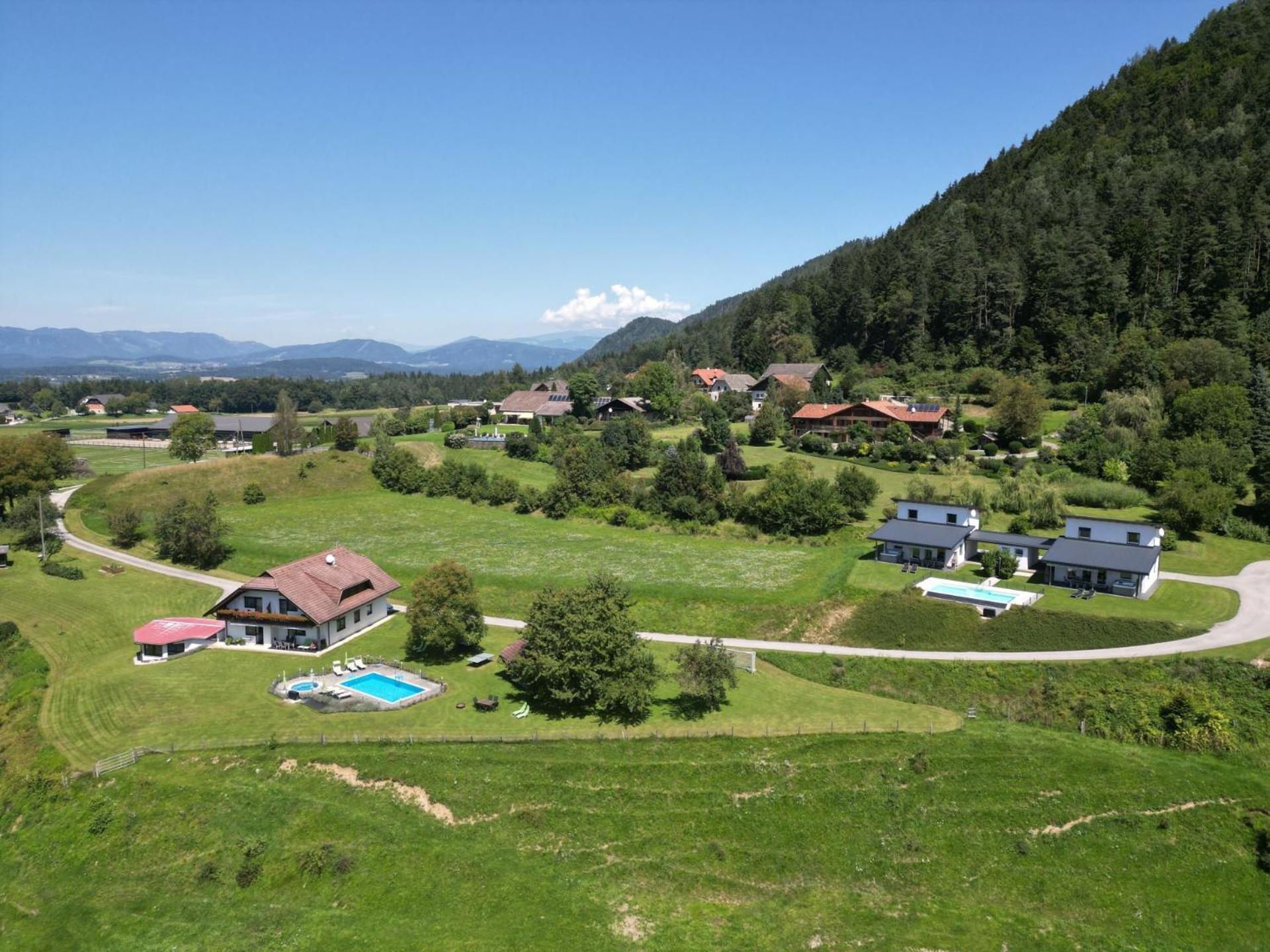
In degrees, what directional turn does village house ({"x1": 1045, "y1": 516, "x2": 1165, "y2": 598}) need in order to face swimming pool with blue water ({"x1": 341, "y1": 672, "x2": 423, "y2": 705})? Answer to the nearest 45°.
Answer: approximately 45° to its right

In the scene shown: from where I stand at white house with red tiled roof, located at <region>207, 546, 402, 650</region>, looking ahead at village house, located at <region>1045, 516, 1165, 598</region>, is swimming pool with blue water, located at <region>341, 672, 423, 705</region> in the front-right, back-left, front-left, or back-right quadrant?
front-right

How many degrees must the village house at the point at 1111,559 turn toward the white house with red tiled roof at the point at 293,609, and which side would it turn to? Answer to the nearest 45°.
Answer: approximately 45° to its right

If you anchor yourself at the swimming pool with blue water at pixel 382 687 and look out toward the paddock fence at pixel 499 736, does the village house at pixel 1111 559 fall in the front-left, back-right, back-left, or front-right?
front-left

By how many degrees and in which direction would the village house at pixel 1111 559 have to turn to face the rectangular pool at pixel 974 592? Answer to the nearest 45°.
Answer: approximately 45° to its right

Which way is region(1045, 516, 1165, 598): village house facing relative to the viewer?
toward the camera

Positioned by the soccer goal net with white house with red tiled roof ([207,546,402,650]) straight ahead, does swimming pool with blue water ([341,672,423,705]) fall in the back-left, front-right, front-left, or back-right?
front-left

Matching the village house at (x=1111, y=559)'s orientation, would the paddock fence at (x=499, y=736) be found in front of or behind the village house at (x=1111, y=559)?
in front

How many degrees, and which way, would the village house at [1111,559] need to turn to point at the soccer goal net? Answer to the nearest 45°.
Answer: approximately 45° to its right
